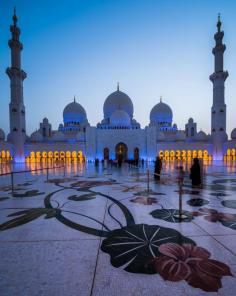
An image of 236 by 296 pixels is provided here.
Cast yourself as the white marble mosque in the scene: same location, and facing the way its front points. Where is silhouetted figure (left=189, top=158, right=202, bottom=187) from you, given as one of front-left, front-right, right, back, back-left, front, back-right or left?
front

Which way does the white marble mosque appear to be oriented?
toward the camera
